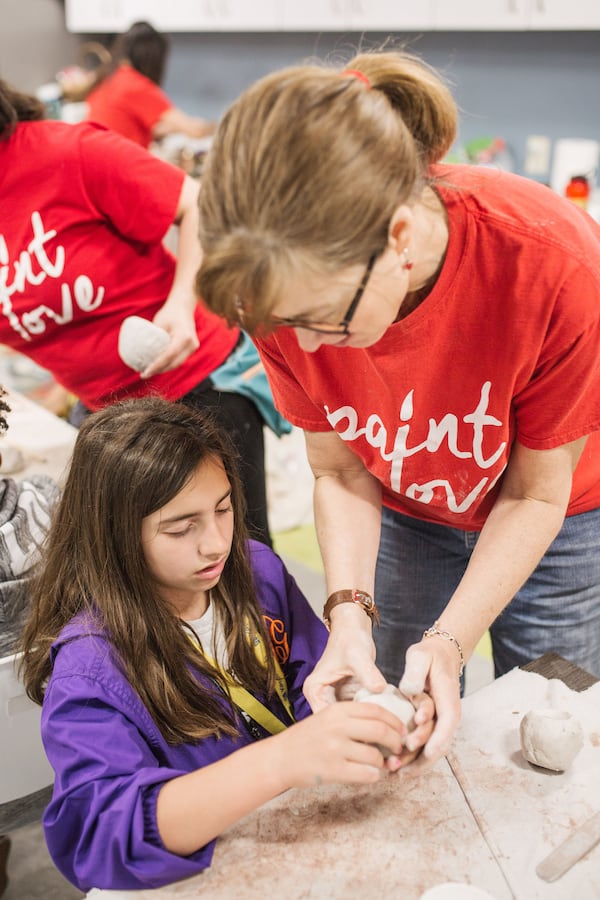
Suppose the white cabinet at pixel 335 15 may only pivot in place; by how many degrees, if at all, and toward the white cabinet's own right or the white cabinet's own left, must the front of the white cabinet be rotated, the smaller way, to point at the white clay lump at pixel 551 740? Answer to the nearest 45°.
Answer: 0° — it already faces it

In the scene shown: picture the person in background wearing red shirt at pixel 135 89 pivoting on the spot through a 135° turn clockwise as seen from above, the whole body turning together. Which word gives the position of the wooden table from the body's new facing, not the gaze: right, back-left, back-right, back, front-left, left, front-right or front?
front

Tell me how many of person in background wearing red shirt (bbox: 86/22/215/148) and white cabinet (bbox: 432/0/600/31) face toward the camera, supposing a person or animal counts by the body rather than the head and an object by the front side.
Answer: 1

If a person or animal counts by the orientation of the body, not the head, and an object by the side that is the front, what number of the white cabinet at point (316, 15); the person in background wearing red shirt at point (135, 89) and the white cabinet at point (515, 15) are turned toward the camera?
2

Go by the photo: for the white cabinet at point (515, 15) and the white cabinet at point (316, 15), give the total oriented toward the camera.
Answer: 2

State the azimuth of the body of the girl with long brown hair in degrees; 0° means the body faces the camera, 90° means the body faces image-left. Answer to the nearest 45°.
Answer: approximately 315°

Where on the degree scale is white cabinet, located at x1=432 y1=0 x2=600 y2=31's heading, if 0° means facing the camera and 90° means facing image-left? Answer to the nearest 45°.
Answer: approximately 0°

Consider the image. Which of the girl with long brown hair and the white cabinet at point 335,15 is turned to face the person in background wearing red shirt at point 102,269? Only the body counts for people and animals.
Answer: the white cabinet

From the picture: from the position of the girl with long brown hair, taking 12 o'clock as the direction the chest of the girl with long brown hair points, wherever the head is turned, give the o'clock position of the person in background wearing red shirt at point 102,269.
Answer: The person in background wearing red shirt is roughly at 7 o'clock from the girl with long brown hair.

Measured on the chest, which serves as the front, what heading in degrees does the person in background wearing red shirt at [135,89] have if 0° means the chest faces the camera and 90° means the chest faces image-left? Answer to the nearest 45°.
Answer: approximately 225°

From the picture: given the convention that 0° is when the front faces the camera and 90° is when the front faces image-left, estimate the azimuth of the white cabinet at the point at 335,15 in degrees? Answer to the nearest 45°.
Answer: approximately 0°
